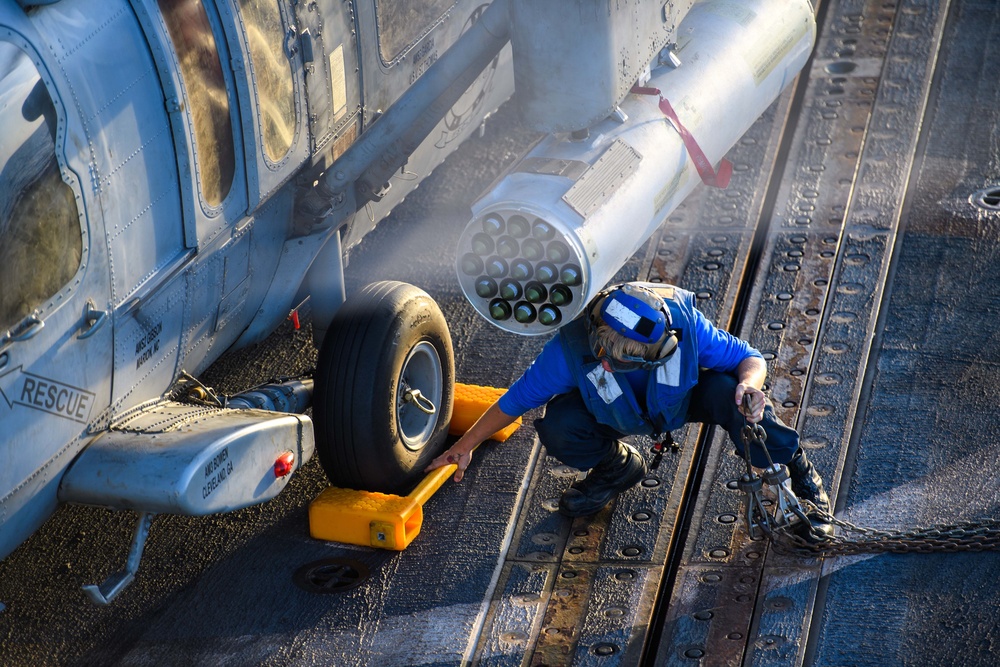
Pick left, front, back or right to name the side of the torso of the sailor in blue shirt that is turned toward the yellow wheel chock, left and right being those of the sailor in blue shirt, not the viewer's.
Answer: right

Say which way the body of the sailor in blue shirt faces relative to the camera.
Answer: toward the camera
